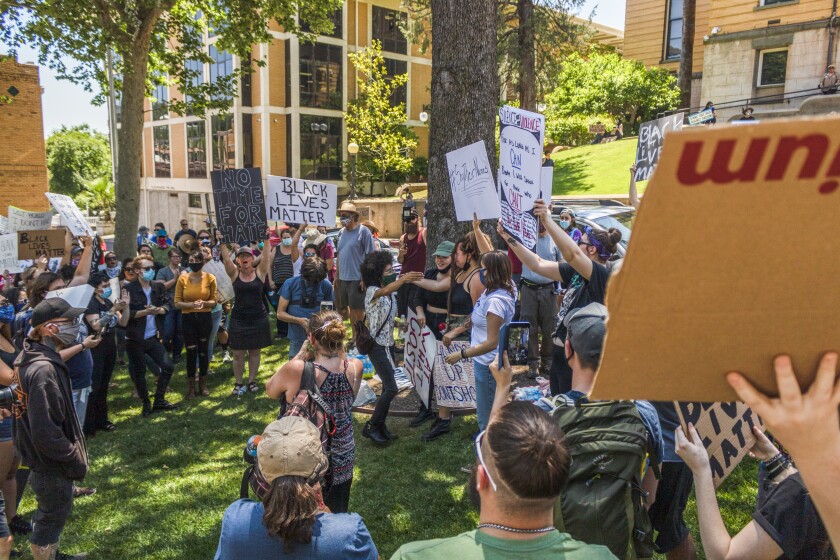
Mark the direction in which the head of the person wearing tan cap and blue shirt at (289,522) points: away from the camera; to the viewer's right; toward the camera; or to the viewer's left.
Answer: away from the camera

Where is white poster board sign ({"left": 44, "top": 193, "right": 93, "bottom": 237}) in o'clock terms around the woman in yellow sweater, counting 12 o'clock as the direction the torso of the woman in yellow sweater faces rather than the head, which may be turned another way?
The white poster board sign is roughly at 4 o'clock from the woman in yellow sweater.

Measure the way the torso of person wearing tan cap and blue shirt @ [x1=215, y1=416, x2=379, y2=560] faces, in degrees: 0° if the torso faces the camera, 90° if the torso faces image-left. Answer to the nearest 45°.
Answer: approximately 180°

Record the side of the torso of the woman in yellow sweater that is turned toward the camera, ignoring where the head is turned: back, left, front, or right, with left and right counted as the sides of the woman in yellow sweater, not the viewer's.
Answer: front

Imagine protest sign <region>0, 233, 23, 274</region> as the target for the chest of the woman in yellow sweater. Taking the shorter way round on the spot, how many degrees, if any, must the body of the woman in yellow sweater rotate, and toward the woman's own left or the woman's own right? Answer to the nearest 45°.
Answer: approximately 135° to the woman's own right

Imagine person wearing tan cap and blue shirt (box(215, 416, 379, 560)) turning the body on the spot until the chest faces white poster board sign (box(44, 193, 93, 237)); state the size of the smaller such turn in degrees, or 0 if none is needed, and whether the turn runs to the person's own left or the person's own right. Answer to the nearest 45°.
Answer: approximately 45° to the person's own left

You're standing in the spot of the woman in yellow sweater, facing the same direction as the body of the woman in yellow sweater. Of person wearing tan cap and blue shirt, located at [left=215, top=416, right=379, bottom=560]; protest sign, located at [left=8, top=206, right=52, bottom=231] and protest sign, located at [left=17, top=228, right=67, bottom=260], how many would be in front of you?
1

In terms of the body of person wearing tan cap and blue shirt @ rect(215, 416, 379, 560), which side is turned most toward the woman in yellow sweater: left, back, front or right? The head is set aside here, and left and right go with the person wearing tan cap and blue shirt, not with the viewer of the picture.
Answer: front

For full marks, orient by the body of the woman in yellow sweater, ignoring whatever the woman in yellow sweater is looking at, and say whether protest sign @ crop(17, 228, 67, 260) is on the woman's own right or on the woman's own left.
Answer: on the woman's own right

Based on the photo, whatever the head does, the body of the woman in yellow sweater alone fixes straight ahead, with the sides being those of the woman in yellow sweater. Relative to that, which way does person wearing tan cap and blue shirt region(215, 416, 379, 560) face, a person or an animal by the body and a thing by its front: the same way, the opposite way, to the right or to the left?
the opposite way

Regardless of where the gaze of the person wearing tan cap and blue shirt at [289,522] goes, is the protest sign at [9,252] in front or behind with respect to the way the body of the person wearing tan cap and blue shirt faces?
in front

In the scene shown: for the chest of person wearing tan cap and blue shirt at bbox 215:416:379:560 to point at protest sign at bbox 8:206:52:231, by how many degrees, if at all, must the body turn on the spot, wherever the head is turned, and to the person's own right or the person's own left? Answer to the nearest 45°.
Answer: approximately 45° to the person's own left

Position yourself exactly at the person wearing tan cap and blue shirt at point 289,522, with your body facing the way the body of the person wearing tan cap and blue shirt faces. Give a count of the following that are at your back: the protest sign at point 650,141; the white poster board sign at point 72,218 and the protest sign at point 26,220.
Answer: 0

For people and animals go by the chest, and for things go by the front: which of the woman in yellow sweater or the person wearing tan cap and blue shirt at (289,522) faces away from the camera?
the person wearing tan cap and blue shirt

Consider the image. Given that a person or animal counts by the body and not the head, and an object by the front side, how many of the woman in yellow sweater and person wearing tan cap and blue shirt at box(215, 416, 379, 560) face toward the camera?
1
